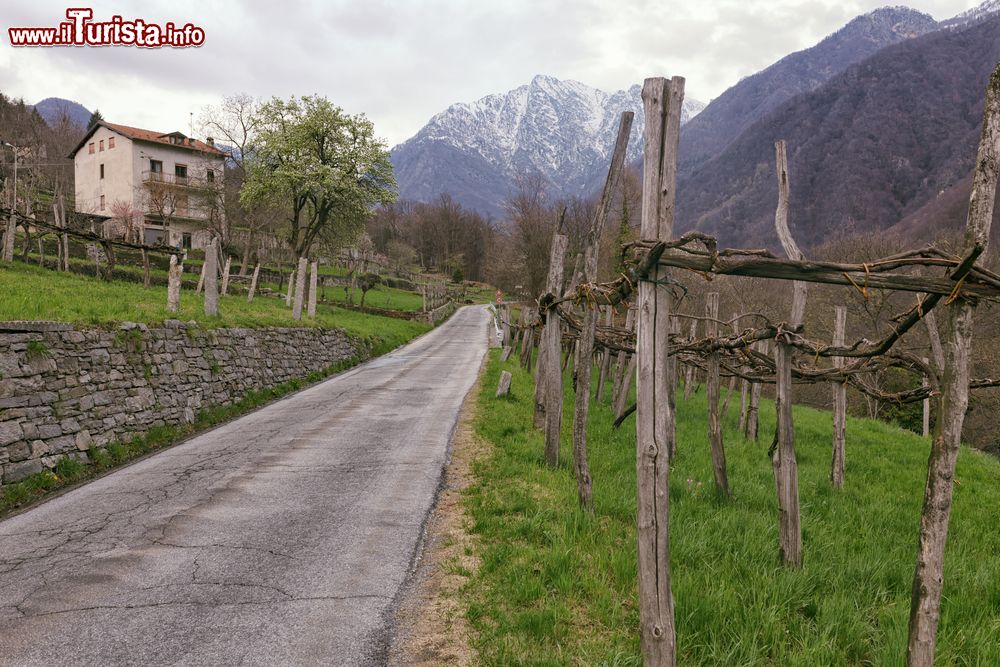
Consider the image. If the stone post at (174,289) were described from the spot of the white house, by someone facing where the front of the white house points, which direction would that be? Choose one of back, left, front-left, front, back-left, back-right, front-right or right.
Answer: front-right

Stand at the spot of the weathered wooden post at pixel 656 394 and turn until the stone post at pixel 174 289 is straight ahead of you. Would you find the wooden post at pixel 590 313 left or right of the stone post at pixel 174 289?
right

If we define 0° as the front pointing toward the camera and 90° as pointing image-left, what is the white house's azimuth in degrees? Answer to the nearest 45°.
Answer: approximately 315°
